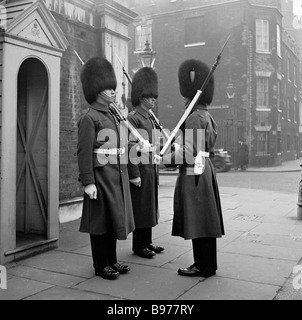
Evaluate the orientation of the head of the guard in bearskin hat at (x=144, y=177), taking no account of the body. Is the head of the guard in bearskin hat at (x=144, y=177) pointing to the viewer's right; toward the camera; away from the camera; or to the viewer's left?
to the viewer's right

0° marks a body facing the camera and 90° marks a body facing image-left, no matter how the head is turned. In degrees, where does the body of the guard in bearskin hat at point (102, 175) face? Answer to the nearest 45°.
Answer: approximately 315°

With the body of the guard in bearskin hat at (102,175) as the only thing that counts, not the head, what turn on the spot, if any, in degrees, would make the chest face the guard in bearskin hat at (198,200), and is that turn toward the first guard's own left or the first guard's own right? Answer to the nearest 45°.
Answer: approximately 45° to the first guard's own left

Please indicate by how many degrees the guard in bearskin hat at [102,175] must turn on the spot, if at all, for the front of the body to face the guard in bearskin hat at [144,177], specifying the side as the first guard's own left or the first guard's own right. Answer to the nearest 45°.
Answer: approximately 90° to the first guard's own left

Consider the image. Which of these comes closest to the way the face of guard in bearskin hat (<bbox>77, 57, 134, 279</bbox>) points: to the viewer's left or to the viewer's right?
to the viewer's right

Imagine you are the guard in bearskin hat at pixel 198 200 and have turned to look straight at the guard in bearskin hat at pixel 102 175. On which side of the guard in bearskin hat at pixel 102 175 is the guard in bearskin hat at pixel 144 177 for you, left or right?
right

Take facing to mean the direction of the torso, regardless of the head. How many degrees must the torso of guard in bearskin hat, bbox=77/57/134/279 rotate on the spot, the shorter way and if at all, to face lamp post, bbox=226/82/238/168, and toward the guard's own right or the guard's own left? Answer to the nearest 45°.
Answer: approximately 135° to the guard's own left

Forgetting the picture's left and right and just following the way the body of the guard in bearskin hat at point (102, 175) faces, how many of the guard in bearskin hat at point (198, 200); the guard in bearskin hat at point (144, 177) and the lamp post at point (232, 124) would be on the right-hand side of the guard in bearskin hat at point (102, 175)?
0

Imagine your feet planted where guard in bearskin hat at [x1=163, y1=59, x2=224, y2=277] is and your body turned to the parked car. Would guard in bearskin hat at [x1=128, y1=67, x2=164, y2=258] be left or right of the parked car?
left

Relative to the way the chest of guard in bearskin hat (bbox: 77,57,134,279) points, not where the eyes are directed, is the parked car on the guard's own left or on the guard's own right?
on the guard's own left
